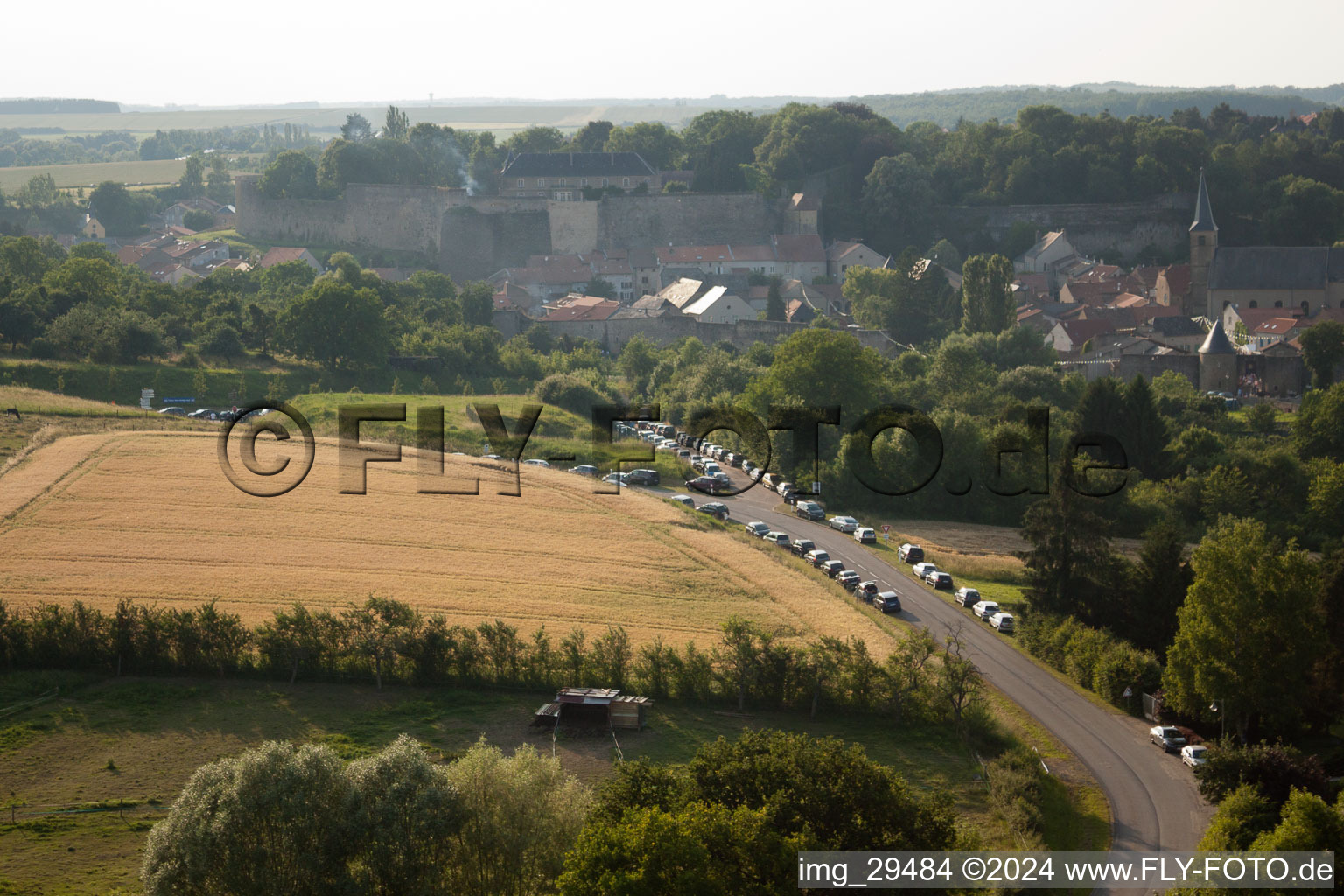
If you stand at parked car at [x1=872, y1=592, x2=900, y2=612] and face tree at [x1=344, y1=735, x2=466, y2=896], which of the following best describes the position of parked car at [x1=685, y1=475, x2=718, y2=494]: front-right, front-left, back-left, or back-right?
back-right

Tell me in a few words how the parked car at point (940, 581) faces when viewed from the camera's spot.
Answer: facing away from the viewer and to the left of the viewer

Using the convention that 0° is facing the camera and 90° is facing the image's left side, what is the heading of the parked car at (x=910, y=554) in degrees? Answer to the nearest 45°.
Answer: approximately 135°
